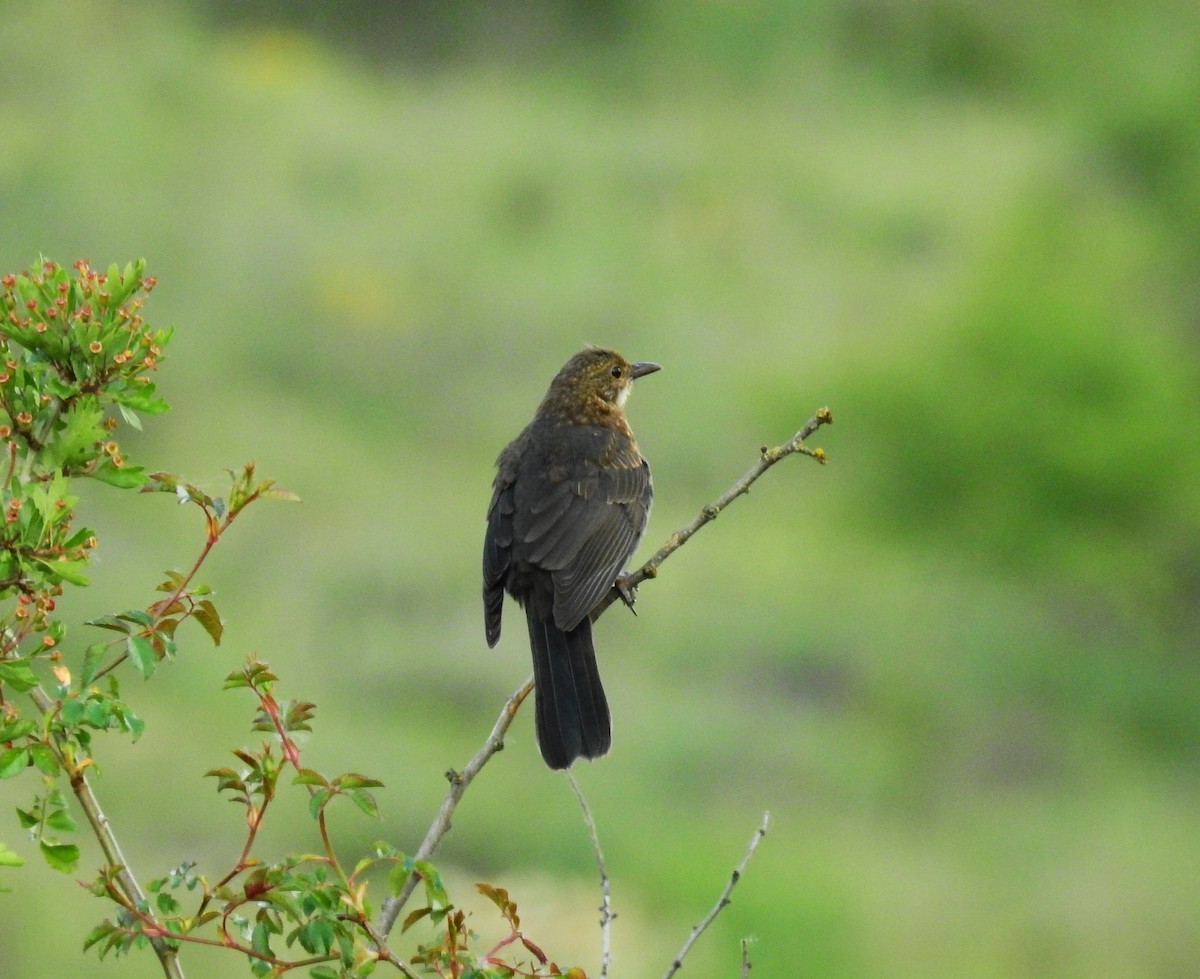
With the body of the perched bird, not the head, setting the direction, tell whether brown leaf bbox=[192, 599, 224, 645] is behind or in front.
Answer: behind

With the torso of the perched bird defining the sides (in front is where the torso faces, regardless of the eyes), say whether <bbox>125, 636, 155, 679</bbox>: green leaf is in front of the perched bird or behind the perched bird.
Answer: behind

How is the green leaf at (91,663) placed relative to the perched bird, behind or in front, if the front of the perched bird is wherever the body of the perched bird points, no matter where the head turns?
behind

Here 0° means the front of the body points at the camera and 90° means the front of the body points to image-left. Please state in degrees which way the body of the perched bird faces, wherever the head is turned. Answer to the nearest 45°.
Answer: approximately 225°
